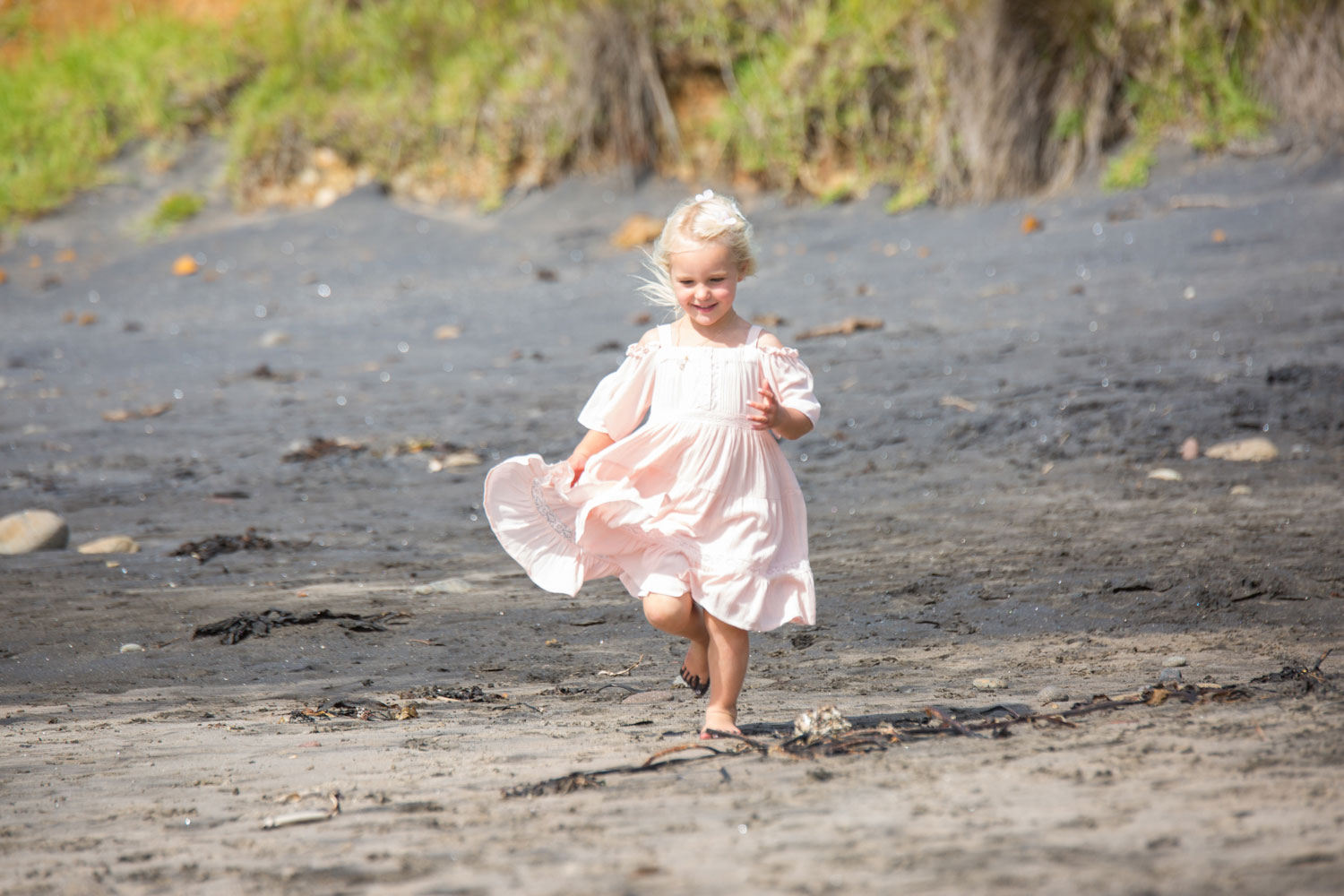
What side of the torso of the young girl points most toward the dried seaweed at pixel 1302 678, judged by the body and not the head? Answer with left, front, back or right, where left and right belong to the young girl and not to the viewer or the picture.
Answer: left

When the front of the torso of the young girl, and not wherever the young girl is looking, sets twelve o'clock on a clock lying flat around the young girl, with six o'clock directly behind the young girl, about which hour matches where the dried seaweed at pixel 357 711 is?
The dried seaweed is roughly at 3 o'clock from the young girl.

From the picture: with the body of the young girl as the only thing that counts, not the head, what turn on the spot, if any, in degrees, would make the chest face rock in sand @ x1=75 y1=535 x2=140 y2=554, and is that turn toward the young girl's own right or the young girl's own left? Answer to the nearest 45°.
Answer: approximately 135° to the young girl's own right

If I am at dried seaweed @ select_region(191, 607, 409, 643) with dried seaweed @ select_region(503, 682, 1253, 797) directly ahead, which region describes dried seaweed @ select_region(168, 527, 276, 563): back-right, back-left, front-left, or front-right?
back-left

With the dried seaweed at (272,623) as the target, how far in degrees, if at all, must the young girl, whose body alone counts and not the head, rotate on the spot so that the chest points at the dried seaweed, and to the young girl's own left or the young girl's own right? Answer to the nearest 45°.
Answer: approximately 135° to the young girl's own right

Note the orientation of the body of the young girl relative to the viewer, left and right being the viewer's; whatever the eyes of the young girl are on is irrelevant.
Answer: facing the viewer

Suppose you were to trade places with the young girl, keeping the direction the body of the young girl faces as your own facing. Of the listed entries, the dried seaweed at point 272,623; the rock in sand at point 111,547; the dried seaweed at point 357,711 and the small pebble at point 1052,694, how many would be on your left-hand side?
1
